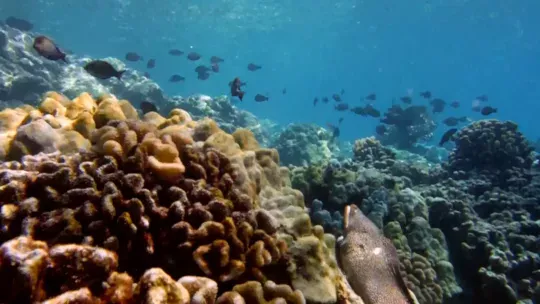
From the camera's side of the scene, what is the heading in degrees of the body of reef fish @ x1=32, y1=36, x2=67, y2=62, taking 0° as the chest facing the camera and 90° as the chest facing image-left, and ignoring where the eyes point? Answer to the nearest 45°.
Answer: approximately 90°

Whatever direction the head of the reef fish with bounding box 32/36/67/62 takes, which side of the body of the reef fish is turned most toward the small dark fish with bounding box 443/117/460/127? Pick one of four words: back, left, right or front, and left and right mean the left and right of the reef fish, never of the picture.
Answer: back
